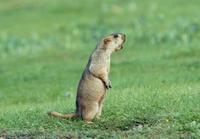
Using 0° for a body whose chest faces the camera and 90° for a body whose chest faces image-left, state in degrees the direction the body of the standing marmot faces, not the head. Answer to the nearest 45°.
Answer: approximately 270°
